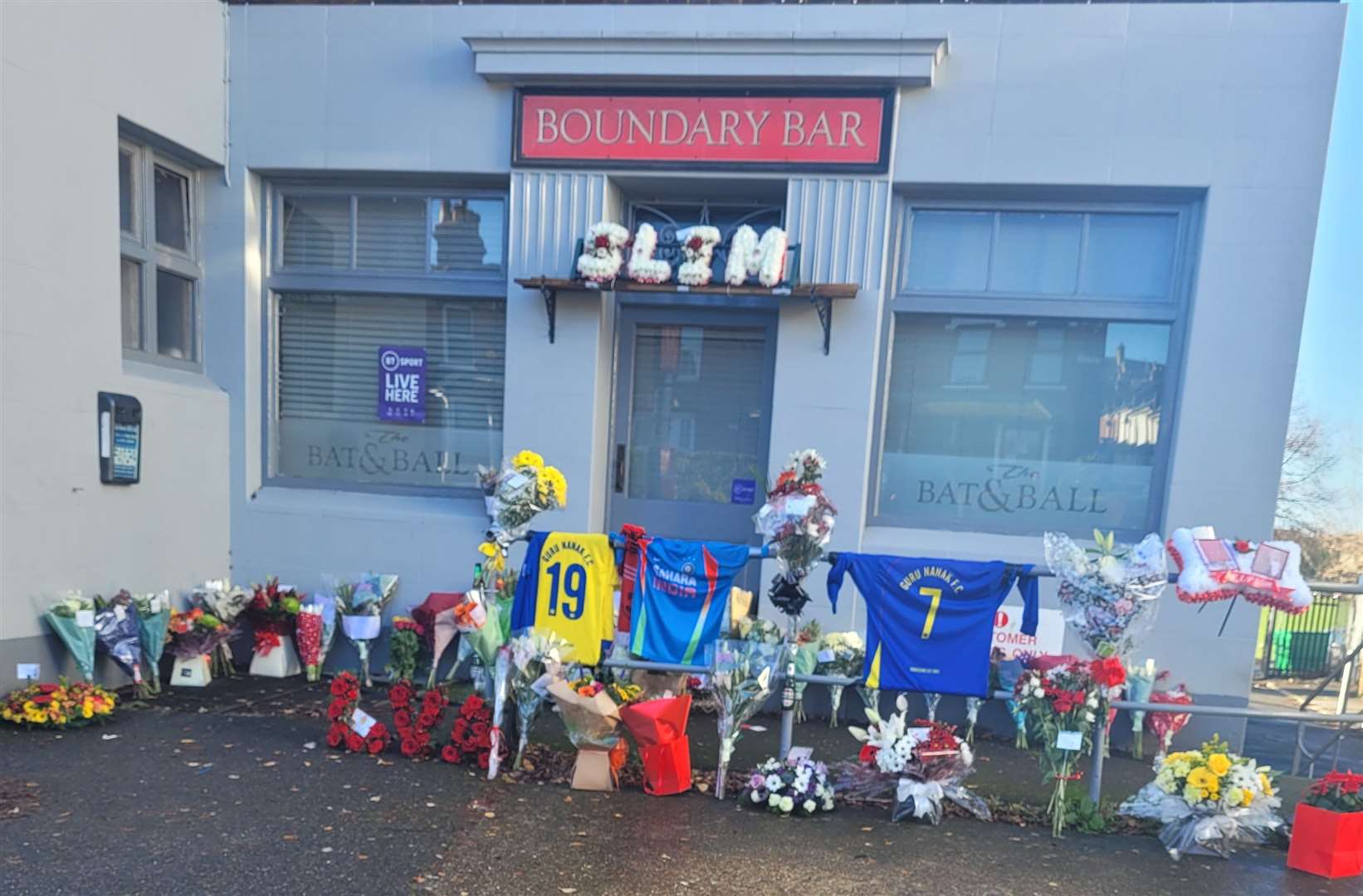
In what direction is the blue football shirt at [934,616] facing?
away from the camera

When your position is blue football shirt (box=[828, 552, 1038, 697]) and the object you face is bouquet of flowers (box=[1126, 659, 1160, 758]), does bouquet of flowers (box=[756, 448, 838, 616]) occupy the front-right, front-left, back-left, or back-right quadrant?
back-left

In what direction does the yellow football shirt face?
away from the camera

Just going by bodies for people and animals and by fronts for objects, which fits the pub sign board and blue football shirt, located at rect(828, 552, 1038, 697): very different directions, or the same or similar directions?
very different directions

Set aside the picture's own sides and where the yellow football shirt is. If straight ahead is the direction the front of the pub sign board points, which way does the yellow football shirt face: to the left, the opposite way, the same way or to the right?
the opposite way

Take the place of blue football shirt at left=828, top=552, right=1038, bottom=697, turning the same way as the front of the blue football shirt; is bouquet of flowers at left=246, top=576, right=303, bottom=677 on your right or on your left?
on your left

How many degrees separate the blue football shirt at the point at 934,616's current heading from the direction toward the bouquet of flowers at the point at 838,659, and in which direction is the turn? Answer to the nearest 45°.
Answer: approximately 45° to its left

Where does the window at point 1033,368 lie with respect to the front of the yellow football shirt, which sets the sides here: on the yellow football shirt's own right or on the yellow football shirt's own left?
on the yellow football shirt's own right

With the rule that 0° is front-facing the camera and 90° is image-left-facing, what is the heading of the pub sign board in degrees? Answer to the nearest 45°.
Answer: approximately 0°

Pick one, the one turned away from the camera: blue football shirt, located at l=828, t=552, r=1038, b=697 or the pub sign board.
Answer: the blue football shirt
